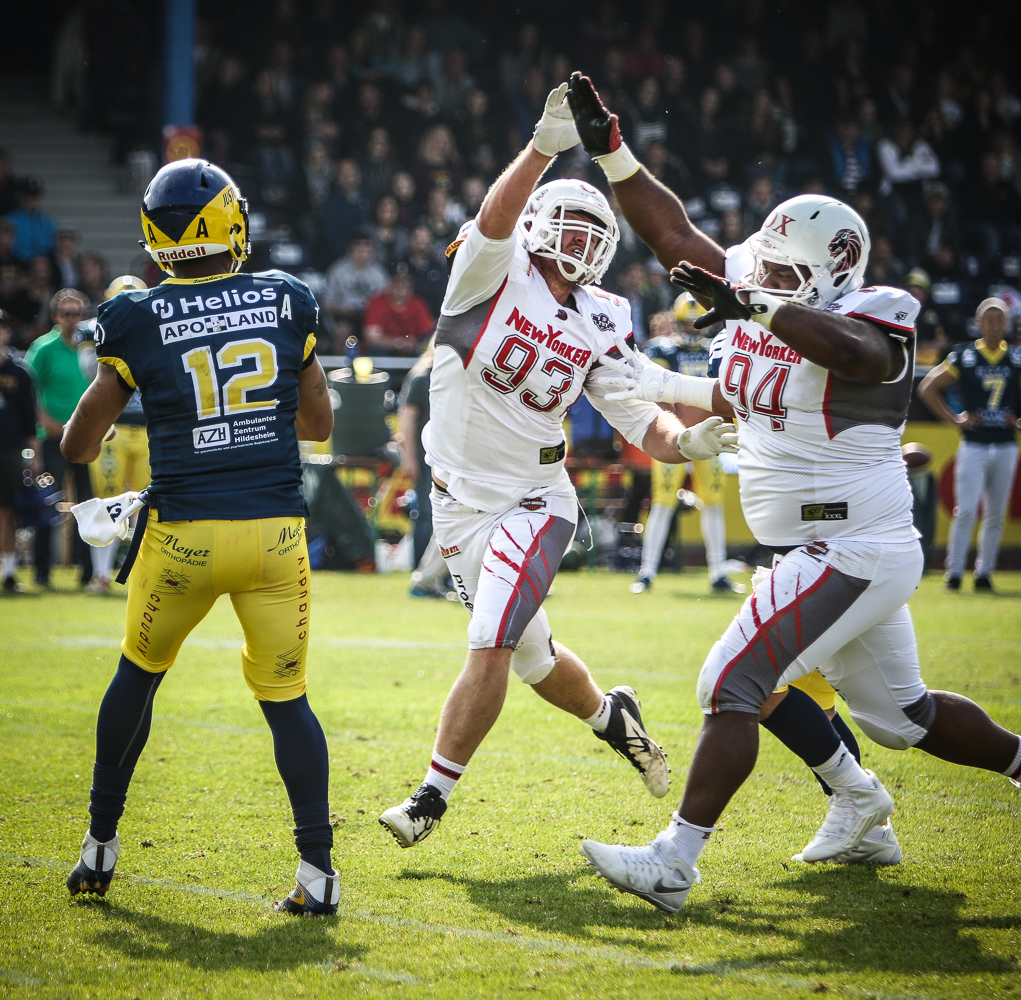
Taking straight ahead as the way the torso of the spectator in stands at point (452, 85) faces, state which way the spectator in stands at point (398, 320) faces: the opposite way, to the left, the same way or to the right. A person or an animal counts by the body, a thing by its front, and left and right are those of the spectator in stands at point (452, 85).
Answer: the same way

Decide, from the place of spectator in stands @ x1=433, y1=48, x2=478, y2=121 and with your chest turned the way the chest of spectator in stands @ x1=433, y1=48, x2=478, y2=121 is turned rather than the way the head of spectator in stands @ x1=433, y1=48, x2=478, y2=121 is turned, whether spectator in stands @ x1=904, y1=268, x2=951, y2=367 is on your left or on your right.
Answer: on your left

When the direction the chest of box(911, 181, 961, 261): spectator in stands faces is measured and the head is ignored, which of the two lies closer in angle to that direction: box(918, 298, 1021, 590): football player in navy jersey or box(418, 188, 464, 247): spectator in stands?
the football player in navy jersey

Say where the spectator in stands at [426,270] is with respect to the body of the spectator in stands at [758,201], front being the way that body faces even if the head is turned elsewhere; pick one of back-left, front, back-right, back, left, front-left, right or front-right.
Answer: front-right

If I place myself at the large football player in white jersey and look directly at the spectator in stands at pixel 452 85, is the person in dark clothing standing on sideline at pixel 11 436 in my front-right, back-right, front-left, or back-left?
front-left

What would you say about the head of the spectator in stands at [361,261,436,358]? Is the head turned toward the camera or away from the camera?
toward the camera

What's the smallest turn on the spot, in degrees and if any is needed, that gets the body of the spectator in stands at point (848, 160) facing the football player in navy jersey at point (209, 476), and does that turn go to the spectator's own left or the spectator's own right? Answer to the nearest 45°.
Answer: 0° — they already face them

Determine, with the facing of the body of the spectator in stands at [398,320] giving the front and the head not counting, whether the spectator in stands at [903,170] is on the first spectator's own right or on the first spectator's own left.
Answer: on the first spectator's own left

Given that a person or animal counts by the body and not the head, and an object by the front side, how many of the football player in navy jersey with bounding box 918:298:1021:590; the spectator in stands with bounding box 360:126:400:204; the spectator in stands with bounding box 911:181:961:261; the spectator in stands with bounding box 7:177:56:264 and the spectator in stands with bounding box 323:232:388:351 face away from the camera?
0

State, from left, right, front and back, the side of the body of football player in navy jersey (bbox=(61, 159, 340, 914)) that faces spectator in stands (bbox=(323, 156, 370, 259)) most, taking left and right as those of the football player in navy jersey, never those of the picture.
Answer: front

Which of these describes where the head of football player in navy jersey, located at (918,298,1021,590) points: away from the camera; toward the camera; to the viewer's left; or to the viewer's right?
toward the camera

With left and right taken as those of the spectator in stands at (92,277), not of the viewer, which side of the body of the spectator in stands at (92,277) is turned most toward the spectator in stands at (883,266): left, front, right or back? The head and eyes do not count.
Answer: left

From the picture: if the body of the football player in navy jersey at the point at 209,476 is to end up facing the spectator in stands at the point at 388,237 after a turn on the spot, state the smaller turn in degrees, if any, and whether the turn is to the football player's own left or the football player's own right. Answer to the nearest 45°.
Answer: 0° — they already face them

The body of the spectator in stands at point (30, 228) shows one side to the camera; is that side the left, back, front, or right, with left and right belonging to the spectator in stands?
front

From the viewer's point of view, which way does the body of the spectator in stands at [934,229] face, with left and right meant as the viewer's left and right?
facing the viewer

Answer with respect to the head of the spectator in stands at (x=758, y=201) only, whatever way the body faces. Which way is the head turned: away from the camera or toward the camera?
toward the camera

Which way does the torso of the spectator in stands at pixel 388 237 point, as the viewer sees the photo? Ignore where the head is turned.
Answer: toward the camera

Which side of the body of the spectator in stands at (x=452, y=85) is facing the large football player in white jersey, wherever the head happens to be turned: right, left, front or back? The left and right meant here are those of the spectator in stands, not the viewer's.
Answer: front

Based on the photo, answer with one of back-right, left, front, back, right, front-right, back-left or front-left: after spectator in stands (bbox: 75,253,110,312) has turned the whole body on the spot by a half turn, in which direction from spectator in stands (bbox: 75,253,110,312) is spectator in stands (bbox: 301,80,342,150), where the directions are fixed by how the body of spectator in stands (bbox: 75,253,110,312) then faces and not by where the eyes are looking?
front-right

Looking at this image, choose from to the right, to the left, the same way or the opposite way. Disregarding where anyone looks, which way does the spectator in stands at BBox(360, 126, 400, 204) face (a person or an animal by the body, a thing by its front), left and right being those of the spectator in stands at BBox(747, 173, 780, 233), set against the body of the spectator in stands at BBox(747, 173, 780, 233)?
the same way
